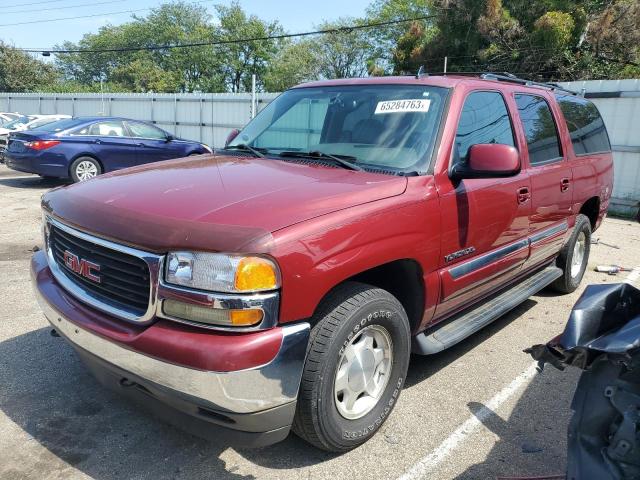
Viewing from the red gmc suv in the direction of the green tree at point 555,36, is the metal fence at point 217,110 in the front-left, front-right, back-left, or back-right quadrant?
front-left

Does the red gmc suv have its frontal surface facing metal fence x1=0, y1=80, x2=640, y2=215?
no

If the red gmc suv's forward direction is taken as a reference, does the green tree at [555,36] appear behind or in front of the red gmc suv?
behind

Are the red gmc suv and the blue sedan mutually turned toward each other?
no

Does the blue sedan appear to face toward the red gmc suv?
no

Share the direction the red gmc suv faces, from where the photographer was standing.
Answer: facing the viewer and to the left of the viewer

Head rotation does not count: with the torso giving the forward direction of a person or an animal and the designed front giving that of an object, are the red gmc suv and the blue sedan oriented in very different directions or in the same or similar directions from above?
very different directions

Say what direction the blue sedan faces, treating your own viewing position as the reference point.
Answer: facing away from the viewer and to the right of the viewer
